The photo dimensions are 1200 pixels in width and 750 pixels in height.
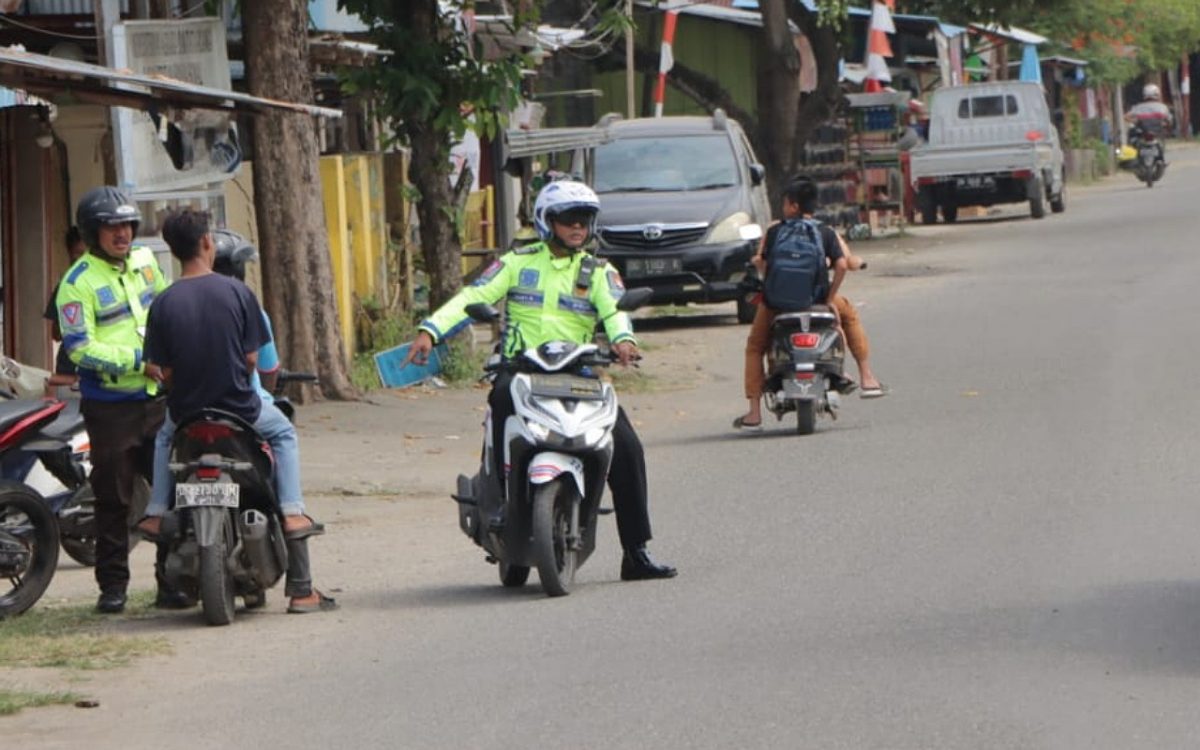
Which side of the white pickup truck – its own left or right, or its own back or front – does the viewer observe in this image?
back

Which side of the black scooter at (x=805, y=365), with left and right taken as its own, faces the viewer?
back

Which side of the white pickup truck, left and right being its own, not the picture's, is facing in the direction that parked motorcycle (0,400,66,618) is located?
back

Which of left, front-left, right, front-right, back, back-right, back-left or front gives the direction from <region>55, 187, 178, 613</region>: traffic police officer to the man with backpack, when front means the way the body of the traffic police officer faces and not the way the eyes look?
left

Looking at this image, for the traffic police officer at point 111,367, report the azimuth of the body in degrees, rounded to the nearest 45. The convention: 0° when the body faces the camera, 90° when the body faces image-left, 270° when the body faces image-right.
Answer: approximately 315°

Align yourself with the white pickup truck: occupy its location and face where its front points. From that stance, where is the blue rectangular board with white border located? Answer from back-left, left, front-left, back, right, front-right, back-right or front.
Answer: back

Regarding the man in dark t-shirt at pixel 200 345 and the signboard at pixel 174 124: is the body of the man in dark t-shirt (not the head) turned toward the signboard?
yes

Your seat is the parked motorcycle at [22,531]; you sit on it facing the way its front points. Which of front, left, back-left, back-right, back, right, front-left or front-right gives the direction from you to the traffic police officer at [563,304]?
back

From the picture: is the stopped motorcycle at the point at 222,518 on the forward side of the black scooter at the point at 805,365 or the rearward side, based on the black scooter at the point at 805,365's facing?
on the rearward side

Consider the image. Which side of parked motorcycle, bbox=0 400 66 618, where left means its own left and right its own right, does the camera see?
left

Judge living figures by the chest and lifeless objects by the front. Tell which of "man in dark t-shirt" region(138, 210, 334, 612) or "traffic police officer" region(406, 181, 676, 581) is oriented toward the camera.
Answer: the traffic police officer

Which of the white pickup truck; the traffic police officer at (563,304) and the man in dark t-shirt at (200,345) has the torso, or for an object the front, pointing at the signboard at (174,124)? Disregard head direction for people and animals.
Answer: the man in dark t-shirt

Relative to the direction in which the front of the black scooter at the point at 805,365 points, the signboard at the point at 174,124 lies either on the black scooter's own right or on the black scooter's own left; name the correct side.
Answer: on the black scooter's own left

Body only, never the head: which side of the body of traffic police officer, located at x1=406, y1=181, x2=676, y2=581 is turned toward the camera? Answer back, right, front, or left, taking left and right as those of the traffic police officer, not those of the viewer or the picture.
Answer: front

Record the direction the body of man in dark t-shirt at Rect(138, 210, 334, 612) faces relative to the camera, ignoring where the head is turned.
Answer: away from the camera

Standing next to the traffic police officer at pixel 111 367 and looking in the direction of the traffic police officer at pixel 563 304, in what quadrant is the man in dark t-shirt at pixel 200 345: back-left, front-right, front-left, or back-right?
front-right

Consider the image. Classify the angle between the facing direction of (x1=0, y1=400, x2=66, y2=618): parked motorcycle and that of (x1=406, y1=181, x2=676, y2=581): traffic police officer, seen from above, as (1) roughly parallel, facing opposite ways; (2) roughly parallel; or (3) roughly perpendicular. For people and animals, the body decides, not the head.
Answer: roughly perpendicular

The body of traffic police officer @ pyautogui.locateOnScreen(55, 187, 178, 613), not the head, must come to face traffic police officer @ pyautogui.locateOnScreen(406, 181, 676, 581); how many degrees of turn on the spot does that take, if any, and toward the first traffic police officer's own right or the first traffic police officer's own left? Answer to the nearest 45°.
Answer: approximately 45° to the first traffic police officer's own left

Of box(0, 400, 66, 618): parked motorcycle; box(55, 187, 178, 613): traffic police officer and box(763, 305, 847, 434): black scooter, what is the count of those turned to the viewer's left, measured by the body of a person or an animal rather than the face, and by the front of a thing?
1
